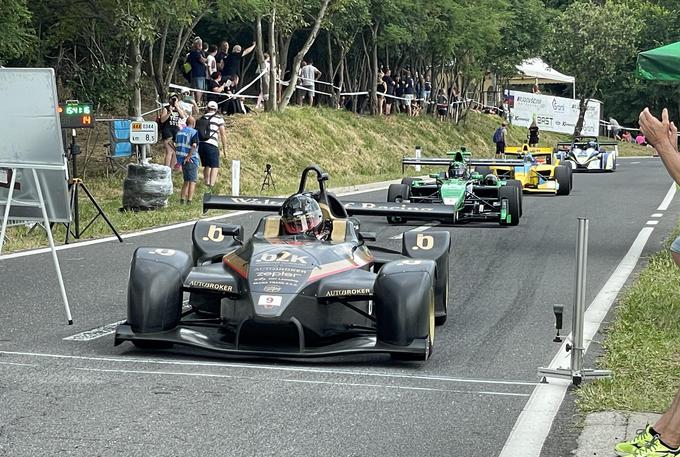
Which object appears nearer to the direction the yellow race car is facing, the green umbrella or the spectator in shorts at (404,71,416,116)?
the green umbrella

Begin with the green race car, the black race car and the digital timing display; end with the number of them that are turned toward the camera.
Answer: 3

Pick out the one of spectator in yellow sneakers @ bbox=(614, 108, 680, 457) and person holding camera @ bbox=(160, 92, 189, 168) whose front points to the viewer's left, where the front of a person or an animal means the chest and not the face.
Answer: the spectator in yellow sneakers

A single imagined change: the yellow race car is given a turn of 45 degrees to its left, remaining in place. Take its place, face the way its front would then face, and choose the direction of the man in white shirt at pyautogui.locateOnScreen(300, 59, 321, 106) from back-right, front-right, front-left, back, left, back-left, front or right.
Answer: back

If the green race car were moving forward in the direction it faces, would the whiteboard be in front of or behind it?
in front

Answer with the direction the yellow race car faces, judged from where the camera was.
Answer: facing the viewer

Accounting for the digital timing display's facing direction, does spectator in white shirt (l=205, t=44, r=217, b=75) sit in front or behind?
behind

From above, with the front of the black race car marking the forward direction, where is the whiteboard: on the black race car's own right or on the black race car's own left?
on the black race car's own right

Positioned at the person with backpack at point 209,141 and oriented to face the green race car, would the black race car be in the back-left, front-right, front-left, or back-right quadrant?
front-right

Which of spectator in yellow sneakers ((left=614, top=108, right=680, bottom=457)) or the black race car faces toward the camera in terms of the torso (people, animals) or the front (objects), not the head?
the black race car

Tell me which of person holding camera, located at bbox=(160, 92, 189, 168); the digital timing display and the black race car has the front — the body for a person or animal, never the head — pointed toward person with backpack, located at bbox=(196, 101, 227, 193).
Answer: the person holding camera

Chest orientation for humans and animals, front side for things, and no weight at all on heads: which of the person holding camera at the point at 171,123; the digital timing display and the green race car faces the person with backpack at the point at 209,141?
the person holding camera

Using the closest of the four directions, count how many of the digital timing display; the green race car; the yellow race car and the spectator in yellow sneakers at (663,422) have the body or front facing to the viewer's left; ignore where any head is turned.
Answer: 1

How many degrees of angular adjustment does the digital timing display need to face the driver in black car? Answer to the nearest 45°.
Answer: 0° — it already faces them

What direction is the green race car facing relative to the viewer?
toward the camera

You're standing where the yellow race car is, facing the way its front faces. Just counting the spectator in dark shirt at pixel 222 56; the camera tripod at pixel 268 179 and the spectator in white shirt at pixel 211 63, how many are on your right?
3

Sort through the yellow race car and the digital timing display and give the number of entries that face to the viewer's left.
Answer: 0

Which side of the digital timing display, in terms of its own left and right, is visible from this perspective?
front

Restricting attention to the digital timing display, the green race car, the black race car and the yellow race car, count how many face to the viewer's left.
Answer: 0

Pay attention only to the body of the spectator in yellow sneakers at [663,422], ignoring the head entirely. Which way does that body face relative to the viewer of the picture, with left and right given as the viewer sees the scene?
facing to the left of the viewer

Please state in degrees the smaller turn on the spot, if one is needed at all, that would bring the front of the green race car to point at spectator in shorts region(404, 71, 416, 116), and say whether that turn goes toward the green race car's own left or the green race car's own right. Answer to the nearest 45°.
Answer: approximately 180°
